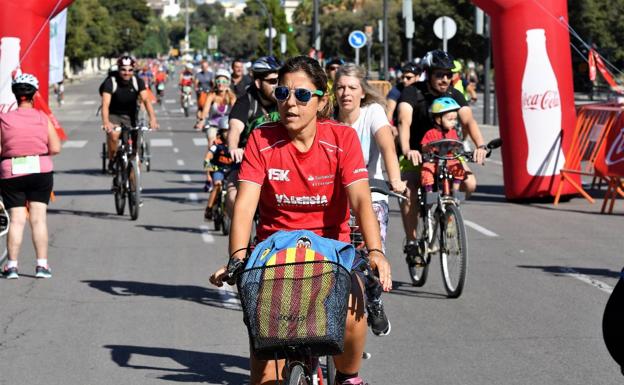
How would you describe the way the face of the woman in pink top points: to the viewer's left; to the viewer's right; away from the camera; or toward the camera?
away from the camera

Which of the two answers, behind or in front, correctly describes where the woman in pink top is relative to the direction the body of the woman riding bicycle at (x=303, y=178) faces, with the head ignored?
behind

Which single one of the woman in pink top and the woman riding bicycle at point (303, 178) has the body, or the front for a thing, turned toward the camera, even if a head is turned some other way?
the woman riding bicycle

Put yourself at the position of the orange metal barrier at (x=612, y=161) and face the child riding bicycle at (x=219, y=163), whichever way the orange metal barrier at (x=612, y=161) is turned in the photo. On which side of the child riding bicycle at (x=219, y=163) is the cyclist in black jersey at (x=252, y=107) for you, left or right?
left

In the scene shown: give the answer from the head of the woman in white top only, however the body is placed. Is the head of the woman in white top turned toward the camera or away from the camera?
toward the camera

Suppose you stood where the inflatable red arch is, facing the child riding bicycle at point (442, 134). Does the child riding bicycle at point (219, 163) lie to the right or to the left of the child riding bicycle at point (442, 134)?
right

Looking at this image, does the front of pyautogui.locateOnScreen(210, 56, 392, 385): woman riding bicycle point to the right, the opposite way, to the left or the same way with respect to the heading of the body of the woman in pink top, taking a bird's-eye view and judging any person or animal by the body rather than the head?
the opposite way

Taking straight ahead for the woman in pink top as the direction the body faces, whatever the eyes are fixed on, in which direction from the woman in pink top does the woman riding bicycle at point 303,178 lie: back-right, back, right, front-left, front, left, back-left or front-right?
back

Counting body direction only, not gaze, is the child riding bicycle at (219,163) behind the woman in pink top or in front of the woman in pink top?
in front

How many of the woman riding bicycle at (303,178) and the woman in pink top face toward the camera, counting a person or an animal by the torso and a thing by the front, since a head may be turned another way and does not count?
1

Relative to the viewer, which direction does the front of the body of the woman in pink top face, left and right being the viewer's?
facing away from the viewer

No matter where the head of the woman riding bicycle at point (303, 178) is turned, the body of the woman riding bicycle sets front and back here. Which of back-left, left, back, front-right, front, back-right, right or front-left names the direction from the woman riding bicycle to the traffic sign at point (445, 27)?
back

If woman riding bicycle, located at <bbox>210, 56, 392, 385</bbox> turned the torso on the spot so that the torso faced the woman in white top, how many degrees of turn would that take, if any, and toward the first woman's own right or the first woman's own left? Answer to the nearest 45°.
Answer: approximately 180°

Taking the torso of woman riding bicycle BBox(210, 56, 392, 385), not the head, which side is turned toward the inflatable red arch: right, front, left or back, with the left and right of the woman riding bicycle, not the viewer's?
back

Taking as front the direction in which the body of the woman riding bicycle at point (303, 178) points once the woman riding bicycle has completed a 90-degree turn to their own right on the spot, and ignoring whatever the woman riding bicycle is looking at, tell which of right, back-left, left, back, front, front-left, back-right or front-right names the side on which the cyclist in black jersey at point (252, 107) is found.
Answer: right

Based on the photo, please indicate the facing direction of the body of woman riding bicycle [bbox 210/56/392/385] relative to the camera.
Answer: toward the camera
